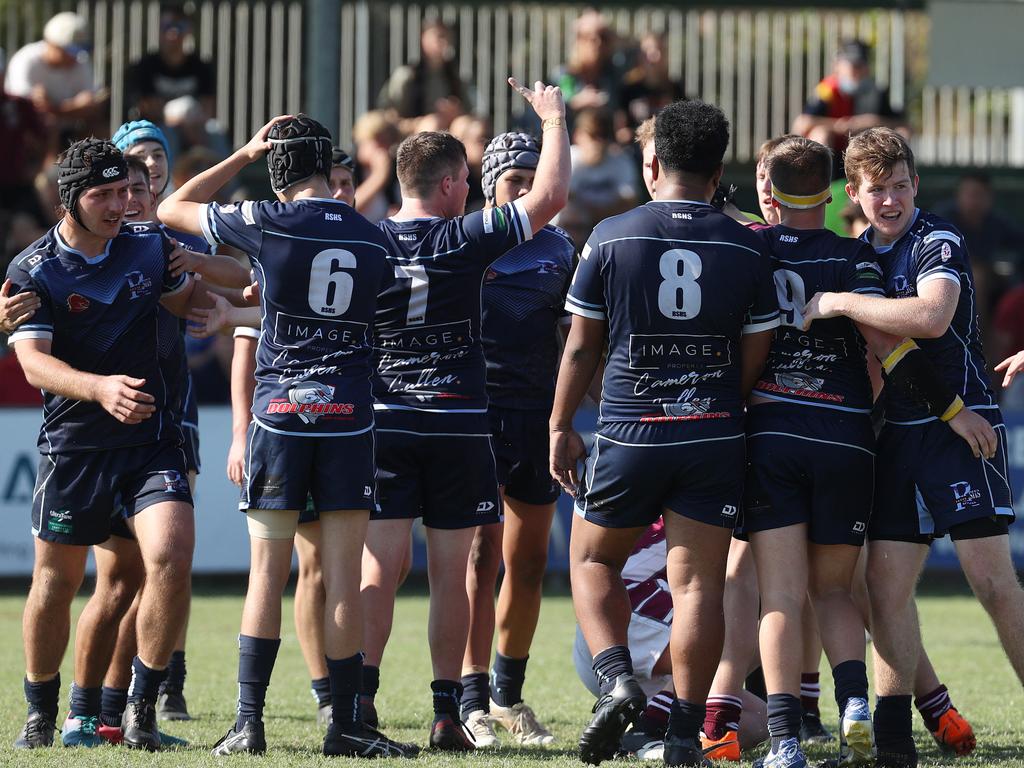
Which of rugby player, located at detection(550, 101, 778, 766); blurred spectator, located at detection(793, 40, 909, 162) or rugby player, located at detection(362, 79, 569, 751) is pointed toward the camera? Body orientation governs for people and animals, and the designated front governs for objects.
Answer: the blurred spectator

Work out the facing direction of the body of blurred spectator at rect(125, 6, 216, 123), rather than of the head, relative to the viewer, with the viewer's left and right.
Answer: facing the viewer

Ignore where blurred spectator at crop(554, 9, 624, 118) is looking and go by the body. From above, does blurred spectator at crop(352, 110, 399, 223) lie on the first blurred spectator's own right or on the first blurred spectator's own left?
on the first blurred spectator's own right

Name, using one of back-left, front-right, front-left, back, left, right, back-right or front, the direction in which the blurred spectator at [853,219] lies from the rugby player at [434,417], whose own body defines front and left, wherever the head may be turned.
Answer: front

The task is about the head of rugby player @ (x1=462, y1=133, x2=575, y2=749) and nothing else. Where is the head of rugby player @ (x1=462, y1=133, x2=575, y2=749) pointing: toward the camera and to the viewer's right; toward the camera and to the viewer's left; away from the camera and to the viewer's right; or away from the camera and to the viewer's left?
toward the camera and to the viewer's right

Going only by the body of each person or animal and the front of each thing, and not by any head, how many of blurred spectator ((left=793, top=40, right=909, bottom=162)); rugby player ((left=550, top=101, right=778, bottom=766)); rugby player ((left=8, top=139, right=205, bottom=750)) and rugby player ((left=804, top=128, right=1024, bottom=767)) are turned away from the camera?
1

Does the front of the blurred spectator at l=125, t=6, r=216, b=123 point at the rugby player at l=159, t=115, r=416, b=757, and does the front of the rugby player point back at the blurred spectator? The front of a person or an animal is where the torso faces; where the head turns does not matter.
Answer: yes

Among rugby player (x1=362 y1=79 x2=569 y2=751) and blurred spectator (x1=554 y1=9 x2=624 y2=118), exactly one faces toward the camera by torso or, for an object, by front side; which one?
the blurred spectator

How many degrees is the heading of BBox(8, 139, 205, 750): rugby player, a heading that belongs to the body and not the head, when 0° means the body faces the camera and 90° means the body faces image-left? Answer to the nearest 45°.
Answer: approximately 315°

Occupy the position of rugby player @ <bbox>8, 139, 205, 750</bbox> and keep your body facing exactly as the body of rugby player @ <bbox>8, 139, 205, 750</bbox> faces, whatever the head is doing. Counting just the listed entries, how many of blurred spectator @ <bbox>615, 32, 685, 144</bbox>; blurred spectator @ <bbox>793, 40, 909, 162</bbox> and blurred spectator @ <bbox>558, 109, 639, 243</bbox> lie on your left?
3

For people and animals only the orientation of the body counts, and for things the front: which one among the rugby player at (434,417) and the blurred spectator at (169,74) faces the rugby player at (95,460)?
the blurred spectator

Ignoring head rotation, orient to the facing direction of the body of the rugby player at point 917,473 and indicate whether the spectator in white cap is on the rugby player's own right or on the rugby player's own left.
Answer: on the rugby player's own right

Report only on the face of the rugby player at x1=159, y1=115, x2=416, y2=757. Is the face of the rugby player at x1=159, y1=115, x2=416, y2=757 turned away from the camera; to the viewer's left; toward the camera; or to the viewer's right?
away from the camera

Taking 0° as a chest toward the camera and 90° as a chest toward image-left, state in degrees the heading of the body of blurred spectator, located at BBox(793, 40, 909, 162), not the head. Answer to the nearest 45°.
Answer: approximately 0°

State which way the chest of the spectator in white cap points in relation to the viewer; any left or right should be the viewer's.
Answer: facing the viewer and to the right of the viewer

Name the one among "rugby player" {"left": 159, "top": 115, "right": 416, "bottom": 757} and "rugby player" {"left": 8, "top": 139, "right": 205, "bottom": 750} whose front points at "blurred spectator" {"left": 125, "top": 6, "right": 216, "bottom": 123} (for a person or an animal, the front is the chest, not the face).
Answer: "rugby player" {"left": 159, "top": 115, "right": 416, "bottom": 757}
